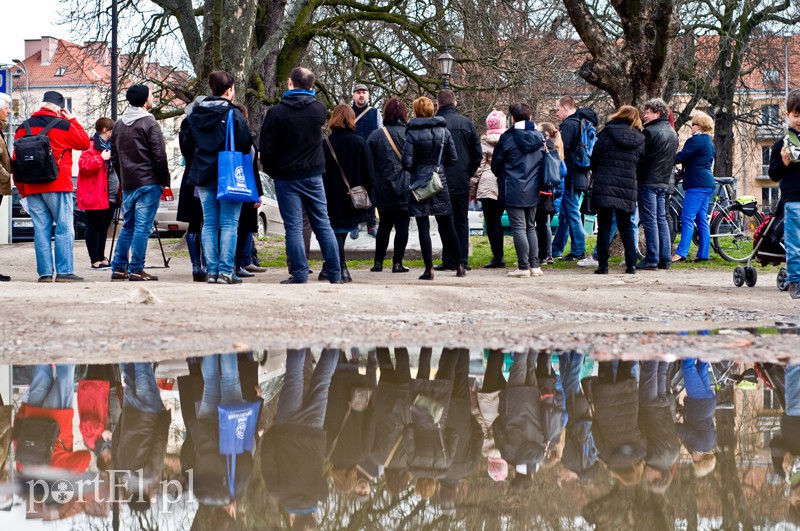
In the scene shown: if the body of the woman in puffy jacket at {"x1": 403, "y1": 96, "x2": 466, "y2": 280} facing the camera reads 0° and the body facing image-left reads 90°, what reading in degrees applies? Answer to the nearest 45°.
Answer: approximately 180°

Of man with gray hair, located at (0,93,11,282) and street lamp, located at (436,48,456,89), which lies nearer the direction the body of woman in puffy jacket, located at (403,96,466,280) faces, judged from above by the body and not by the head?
the street lamp

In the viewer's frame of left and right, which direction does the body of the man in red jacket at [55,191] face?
facing away from the viewer and to the right of the viewer

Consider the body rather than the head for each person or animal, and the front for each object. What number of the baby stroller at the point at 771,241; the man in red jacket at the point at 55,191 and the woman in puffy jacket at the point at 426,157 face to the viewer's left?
1

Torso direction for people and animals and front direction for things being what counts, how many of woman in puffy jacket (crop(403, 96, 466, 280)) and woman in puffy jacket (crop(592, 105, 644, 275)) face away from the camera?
2

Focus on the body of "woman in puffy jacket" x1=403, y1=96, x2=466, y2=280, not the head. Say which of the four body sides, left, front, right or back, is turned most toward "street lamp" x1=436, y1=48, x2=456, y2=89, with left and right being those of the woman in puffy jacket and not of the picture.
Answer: front

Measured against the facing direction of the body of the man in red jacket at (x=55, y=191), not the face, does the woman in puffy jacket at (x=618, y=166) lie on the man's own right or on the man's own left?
on the man's own right

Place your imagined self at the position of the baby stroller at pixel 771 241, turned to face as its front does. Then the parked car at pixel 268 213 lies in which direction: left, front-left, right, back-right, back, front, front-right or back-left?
front-right

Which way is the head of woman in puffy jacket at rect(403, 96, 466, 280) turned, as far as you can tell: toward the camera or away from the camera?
away from the camera

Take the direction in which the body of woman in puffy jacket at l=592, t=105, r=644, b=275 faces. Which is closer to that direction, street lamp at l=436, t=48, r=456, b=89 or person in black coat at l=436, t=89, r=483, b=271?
the street lamp

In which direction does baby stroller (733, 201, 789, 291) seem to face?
to the viewer's left

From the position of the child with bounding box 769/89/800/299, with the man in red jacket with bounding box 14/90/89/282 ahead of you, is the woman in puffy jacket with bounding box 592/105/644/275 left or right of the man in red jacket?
right

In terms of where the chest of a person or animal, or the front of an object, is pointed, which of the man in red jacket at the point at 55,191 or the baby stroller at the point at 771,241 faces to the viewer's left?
the baby stroller

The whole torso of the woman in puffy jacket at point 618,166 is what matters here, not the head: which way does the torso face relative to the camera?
away from the camera

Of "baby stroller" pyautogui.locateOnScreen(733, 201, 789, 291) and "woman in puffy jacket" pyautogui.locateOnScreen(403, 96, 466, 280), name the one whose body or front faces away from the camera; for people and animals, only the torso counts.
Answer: the woman in puffy jacket

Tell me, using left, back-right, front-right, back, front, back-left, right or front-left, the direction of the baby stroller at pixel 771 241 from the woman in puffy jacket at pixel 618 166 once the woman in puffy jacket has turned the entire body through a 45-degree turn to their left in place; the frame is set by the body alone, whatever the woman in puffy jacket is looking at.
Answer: back

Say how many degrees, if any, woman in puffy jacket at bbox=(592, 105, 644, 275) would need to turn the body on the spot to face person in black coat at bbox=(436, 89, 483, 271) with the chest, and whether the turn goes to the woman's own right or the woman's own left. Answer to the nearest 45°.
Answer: approximately 90° to the woman's own left

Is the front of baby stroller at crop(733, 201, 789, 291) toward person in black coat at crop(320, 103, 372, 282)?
yes

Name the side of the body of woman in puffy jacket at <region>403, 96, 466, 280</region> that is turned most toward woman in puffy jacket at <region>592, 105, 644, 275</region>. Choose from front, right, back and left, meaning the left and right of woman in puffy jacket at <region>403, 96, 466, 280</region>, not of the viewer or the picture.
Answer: right
